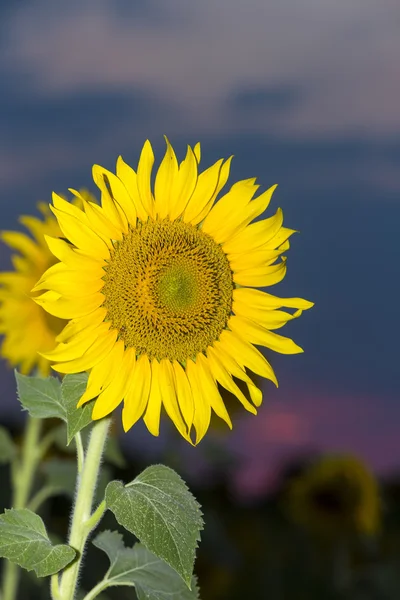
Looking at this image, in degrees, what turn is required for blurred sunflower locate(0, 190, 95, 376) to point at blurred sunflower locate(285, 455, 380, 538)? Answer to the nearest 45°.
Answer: approximately 135° to its left

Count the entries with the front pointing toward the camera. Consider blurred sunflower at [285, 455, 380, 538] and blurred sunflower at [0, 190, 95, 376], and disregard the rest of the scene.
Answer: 2

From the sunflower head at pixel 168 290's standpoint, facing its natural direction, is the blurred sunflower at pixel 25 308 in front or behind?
behind

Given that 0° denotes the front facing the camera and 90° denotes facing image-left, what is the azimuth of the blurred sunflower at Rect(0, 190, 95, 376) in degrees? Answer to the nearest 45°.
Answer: approximately 0°

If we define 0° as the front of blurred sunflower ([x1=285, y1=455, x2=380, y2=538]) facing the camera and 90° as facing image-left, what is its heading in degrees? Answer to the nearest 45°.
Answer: approximately 0°
